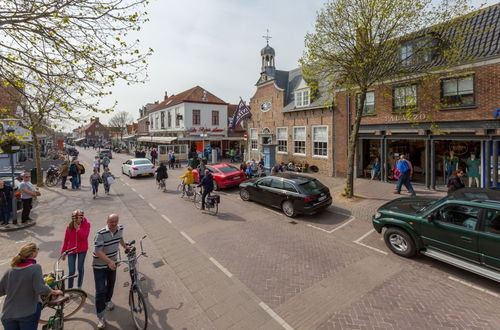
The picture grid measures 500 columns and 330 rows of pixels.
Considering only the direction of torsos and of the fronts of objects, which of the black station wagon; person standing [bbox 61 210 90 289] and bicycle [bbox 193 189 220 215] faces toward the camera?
the person standing

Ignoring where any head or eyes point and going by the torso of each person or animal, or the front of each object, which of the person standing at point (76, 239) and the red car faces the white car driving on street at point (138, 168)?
the red car

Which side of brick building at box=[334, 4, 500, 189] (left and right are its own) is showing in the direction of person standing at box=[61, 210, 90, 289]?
front

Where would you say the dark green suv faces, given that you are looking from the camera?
facing away from the viewer and to the left of the viewer

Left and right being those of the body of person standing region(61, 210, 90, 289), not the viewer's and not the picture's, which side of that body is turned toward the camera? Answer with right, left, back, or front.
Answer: front

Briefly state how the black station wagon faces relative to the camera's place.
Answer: facing away from the viewer and to the left of the viewer

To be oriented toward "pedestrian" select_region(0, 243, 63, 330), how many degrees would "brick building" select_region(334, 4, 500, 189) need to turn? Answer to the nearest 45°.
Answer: approximately 45° to its left

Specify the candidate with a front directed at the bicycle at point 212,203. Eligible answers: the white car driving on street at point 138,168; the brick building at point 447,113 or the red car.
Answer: the brick building

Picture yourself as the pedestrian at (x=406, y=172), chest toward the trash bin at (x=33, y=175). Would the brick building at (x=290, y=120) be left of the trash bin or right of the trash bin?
right
